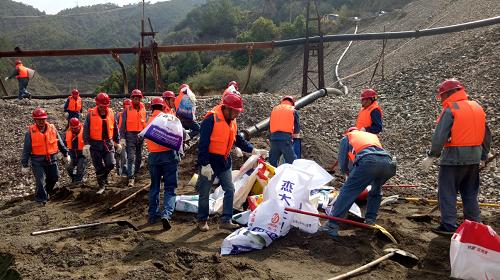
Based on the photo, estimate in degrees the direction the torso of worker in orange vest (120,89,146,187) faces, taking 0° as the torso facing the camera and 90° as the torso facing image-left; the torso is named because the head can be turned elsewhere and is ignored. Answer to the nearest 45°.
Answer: approximately 0°

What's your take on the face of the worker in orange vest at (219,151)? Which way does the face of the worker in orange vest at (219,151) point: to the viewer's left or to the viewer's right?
to the viewer's right

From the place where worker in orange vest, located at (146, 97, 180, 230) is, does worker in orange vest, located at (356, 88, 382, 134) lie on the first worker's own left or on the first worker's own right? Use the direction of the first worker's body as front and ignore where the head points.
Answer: on the first worker's own right

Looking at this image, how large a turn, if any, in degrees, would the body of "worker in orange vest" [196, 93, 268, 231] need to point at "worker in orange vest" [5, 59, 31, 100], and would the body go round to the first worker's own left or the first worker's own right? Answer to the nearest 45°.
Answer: approximately 180°

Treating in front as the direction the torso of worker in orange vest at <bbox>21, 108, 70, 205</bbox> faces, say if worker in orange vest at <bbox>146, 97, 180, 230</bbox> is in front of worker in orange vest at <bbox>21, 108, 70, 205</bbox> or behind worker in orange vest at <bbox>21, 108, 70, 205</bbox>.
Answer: in front

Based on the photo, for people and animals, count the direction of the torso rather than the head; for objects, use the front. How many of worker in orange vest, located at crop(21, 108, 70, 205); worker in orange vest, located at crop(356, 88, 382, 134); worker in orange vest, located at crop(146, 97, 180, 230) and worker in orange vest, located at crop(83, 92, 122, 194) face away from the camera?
1

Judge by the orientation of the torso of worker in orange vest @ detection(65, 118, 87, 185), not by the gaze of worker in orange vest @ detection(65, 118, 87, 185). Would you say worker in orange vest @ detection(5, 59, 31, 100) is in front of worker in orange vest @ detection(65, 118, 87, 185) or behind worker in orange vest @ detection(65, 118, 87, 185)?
behind

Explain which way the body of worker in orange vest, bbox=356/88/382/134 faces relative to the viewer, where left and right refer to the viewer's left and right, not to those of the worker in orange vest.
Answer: facing the viewer and to the left of the viewer

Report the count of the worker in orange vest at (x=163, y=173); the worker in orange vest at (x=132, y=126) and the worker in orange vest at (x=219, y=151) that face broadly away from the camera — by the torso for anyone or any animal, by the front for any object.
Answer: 1

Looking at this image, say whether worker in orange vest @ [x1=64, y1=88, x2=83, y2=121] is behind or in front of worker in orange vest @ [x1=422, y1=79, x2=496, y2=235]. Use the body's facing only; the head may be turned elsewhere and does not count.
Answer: in front
